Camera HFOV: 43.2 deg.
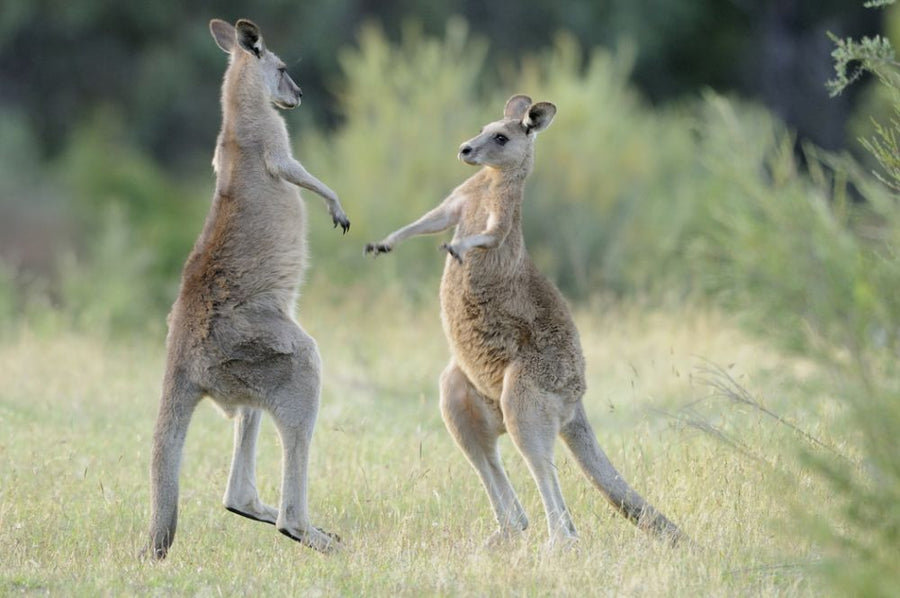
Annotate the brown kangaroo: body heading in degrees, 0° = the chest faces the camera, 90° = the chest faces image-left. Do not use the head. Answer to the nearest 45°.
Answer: approximately 45°

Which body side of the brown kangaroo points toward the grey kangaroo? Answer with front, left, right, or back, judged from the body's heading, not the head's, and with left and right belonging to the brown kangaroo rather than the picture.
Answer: front
